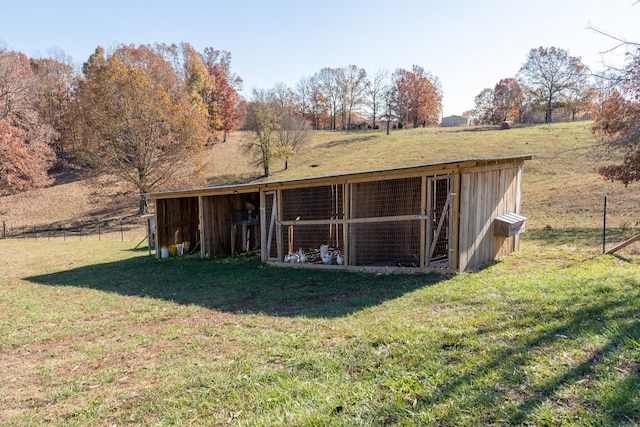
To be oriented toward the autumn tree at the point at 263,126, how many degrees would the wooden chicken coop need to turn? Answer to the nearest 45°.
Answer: approximately 135° to its right

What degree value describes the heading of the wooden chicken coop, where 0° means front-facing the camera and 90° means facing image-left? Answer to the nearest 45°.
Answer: approximately 45°

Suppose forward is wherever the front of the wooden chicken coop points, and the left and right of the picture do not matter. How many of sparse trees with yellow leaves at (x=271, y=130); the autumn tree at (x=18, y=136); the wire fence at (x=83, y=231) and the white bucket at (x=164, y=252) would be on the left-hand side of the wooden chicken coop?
0

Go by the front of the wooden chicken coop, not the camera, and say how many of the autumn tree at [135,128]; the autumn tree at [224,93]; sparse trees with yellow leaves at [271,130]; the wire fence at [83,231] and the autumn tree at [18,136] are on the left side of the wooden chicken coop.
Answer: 0

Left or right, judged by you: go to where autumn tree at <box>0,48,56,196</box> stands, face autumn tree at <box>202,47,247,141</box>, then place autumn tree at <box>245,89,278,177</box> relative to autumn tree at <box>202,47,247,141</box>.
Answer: right

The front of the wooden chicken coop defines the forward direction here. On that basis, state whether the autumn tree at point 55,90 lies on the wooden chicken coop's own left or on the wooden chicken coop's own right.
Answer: on the wooden chicken coop's own right

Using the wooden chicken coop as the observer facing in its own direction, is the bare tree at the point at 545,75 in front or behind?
behind

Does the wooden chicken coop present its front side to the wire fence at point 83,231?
no

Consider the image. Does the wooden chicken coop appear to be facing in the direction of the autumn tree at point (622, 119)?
no

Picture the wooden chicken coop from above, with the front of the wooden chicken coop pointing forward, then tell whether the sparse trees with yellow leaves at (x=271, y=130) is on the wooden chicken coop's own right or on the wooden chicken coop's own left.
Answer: on the wooden chicken coop's own right

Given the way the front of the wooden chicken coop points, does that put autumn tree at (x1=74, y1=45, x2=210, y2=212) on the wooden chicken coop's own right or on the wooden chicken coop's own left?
on the wooden chicken coop's own right
